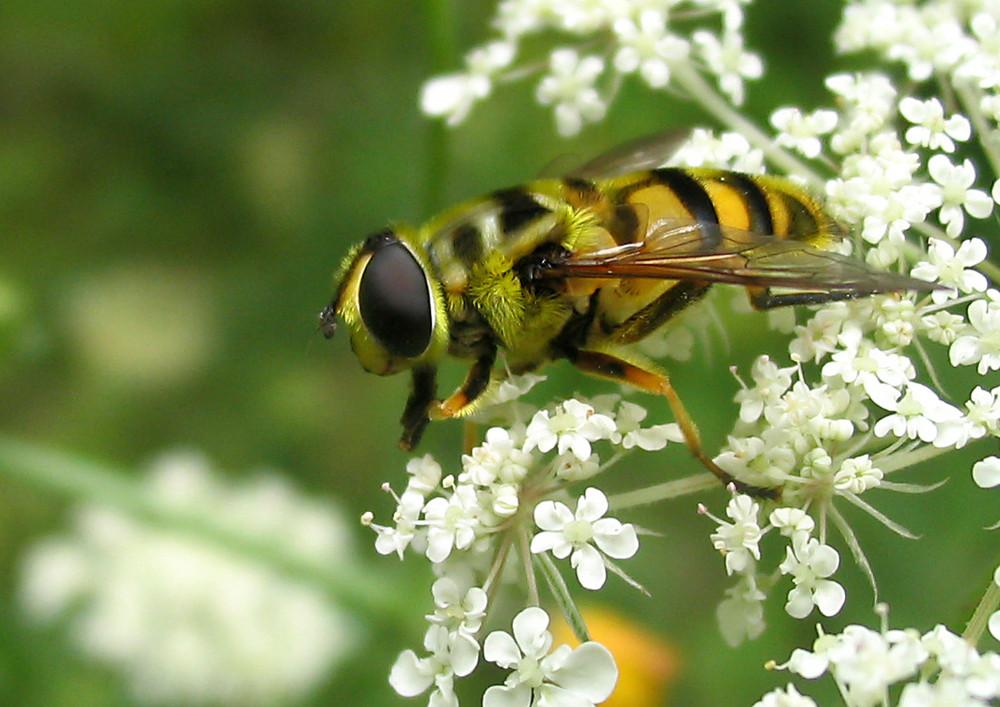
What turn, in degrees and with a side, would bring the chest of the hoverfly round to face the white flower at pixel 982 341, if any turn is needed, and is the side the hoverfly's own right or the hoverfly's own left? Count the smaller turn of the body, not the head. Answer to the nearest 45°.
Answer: approximately 180°

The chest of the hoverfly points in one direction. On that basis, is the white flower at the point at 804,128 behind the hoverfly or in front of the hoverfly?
behind

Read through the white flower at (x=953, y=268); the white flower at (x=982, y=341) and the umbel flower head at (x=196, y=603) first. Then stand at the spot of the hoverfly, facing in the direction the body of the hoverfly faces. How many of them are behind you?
2

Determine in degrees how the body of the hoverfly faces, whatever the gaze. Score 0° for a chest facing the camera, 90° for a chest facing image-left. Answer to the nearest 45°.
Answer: approximately 90°

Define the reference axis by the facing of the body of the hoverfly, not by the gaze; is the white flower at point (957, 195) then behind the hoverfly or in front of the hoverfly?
behind

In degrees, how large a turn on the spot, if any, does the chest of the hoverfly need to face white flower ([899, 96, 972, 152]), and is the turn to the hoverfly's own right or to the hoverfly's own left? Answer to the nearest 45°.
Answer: approximately 180°
